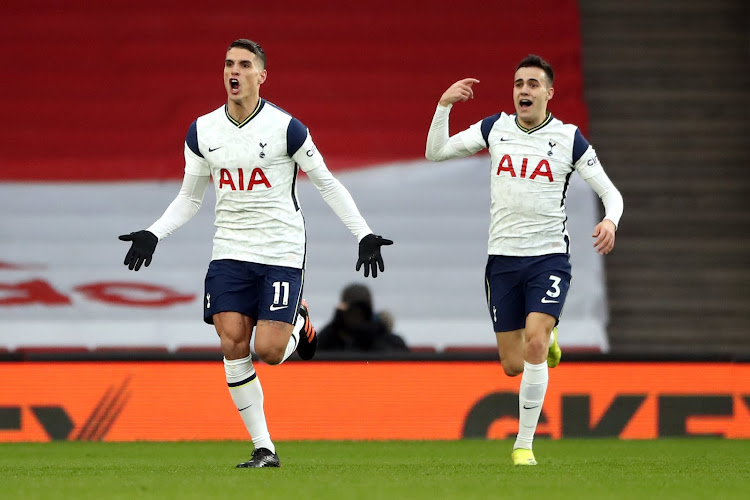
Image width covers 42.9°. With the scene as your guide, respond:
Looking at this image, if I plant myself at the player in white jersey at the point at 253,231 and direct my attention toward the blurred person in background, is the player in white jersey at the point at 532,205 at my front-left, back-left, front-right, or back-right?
front-right

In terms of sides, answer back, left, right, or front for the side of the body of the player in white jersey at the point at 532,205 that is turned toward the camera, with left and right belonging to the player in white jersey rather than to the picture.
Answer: front

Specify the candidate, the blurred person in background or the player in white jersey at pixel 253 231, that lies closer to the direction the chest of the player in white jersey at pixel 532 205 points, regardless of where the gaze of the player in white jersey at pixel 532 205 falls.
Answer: the player in white jersey

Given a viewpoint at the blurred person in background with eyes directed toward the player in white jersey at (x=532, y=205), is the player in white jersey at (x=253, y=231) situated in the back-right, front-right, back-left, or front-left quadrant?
front-right

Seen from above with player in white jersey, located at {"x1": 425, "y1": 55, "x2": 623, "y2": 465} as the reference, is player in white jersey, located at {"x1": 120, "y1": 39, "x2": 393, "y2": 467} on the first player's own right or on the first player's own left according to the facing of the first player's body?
on the first player's own right

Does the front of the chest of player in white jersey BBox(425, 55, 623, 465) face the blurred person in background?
no

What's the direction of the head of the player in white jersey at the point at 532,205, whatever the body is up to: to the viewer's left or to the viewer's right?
to the viewer's left
